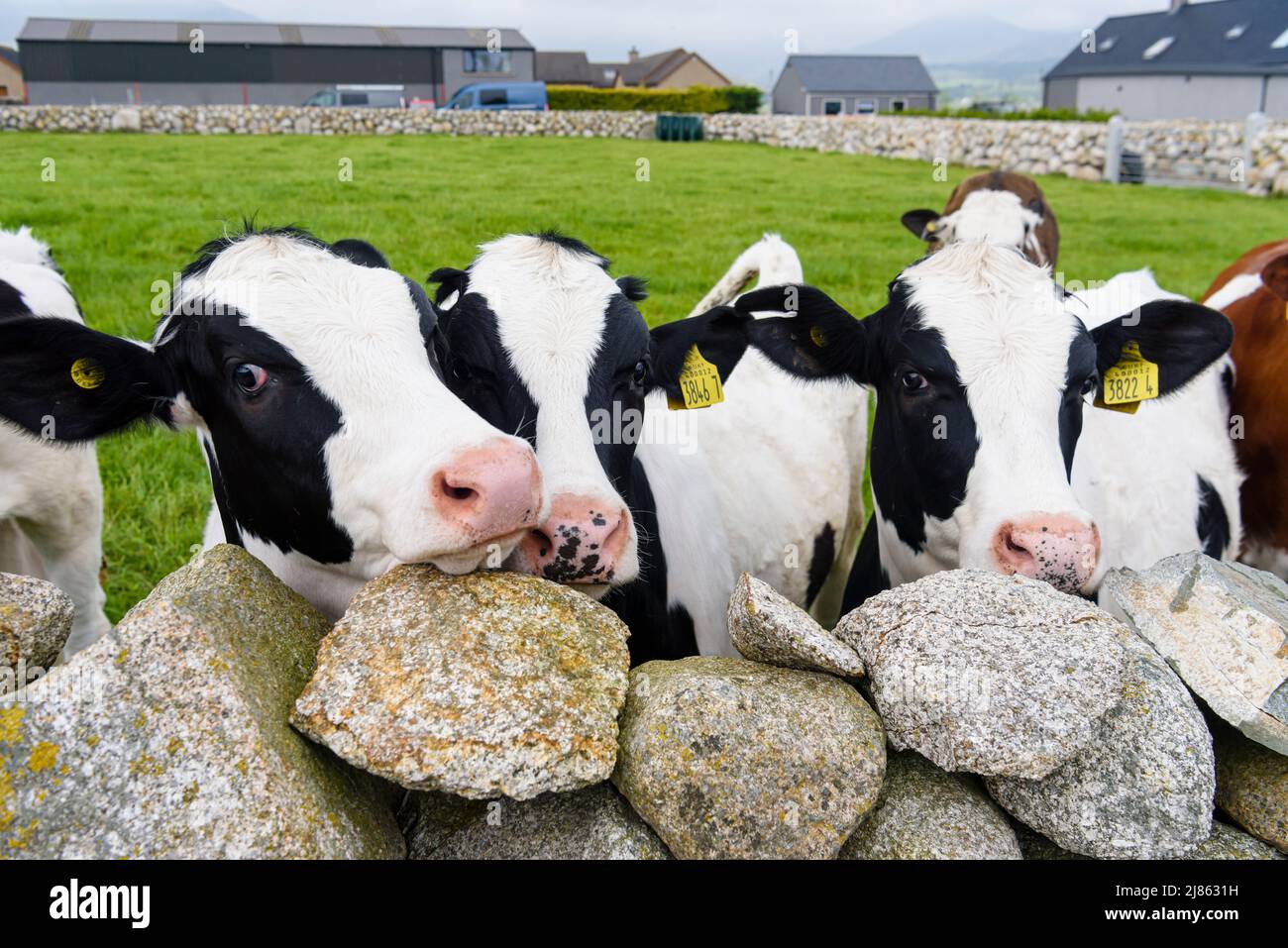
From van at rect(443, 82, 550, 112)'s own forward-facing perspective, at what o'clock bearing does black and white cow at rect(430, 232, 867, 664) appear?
The black and white cow is roughly at 9 o'clock from the van.

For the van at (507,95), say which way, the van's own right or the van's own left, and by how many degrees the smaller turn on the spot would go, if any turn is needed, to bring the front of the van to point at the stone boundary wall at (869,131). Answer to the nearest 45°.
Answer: approximately 135° to the van's own left

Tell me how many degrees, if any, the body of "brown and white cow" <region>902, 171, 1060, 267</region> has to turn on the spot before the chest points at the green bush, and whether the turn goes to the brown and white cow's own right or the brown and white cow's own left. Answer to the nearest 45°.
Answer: approximately 180°

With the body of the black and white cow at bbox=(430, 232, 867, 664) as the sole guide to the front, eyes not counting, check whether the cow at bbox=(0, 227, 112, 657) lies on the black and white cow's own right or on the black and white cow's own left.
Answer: on the black and white cow's own right

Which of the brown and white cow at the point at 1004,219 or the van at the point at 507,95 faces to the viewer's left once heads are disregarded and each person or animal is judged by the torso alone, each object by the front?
the van

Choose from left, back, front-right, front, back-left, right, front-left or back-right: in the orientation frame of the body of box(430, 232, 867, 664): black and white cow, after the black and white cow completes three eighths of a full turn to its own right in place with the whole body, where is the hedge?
front

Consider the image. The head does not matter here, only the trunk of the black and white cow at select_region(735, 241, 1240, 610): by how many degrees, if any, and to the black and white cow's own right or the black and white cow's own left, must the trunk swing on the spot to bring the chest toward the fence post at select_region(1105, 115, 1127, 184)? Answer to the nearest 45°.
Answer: approximately 135° to the black and white cow's own right

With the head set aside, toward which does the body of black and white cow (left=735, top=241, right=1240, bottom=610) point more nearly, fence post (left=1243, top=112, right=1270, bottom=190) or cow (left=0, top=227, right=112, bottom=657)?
the cow

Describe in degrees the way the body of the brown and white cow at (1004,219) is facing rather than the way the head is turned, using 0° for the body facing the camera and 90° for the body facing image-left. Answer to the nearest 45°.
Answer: approximately 0°

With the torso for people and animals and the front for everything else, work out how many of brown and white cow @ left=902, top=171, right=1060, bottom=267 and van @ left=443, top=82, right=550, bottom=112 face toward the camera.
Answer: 1

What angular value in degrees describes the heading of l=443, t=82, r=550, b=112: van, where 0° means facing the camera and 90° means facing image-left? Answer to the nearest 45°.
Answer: approximately 90°

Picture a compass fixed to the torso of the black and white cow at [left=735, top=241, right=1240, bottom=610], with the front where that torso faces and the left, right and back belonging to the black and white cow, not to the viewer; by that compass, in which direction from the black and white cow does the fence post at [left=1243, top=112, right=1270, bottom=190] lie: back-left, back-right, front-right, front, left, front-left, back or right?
back-right
